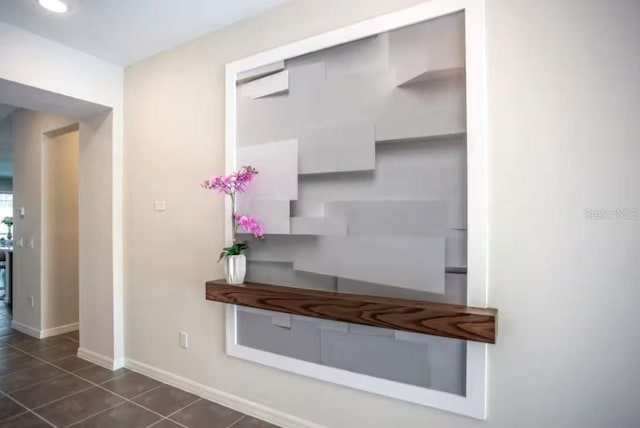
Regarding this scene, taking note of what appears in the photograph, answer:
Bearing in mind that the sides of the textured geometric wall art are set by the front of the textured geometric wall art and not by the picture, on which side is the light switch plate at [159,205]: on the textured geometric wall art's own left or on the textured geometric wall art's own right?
on the textured geometric wall art's own right

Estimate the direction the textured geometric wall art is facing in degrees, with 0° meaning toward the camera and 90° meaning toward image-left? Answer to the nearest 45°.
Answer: approximately 45°

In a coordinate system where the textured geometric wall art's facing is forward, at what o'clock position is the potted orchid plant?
The potted orchid plant is roughly at 2 o'clock from the textured geometric wall art.

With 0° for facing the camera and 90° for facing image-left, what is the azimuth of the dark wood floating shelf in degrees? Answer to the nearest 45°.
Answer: approximately 45°

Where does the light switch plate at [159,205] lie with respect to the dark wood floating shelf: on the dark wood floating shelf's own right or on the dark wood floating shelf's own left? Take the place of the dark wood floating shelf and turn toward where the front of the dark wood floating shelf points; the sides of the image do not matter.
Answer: on the dark wood floating shelf's own right
